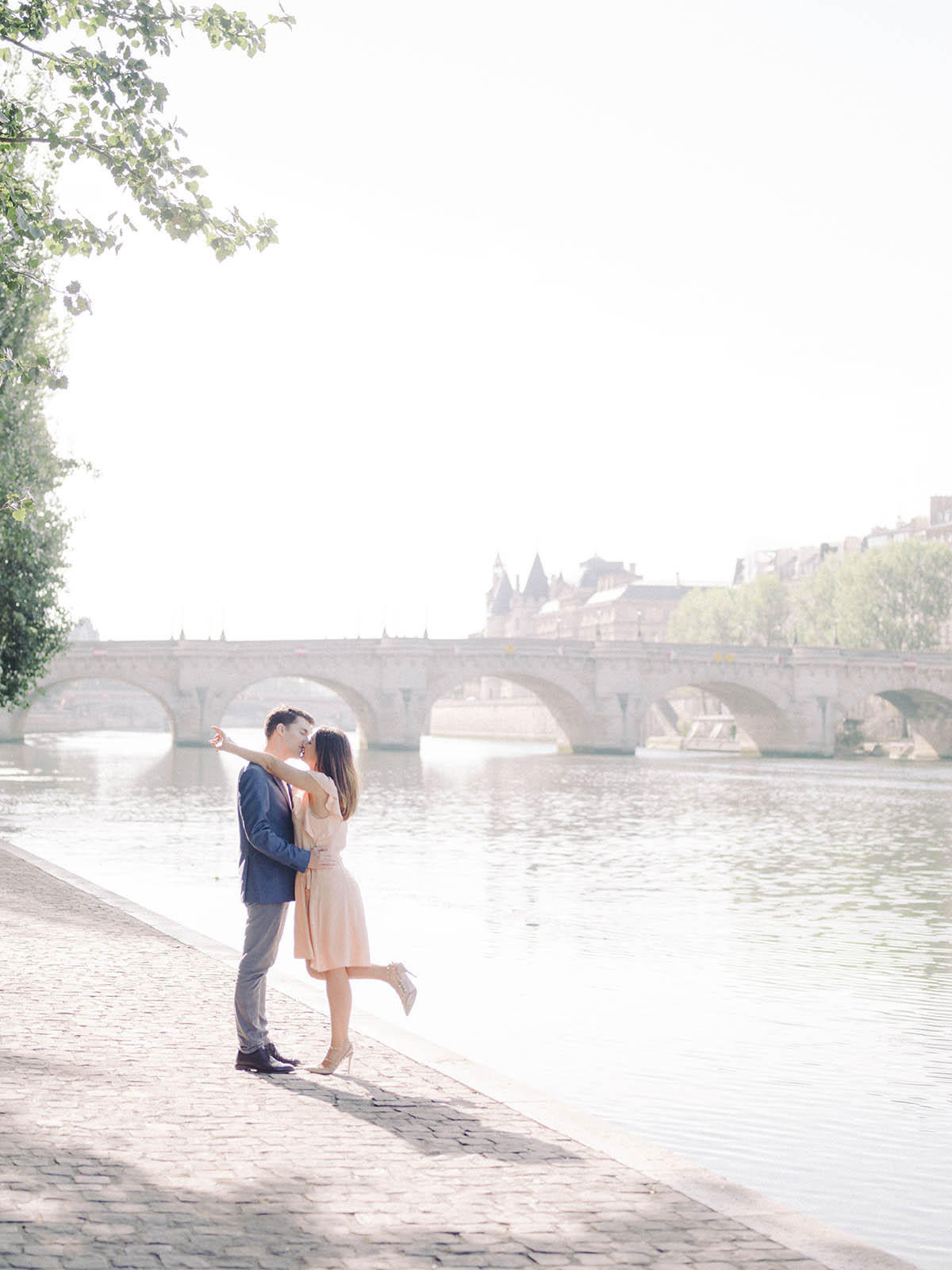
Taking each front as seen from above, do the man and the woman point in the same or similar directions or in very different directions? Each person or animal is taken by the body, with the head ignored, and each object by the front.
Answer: very different directions

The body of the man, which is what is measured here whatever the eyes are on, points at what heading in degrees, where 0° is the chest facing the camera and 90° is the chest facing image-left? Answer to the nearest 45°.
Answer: approximately 270°

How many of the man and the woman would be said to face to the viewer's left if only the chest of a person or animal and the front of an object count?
1

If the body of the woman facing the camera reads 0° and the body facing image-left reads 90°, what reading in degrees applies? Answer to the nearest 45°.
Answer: approximately 90°

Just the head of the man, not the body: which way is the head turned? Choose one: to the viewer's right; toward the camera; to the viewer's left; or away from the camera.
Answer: to the viewer's right
